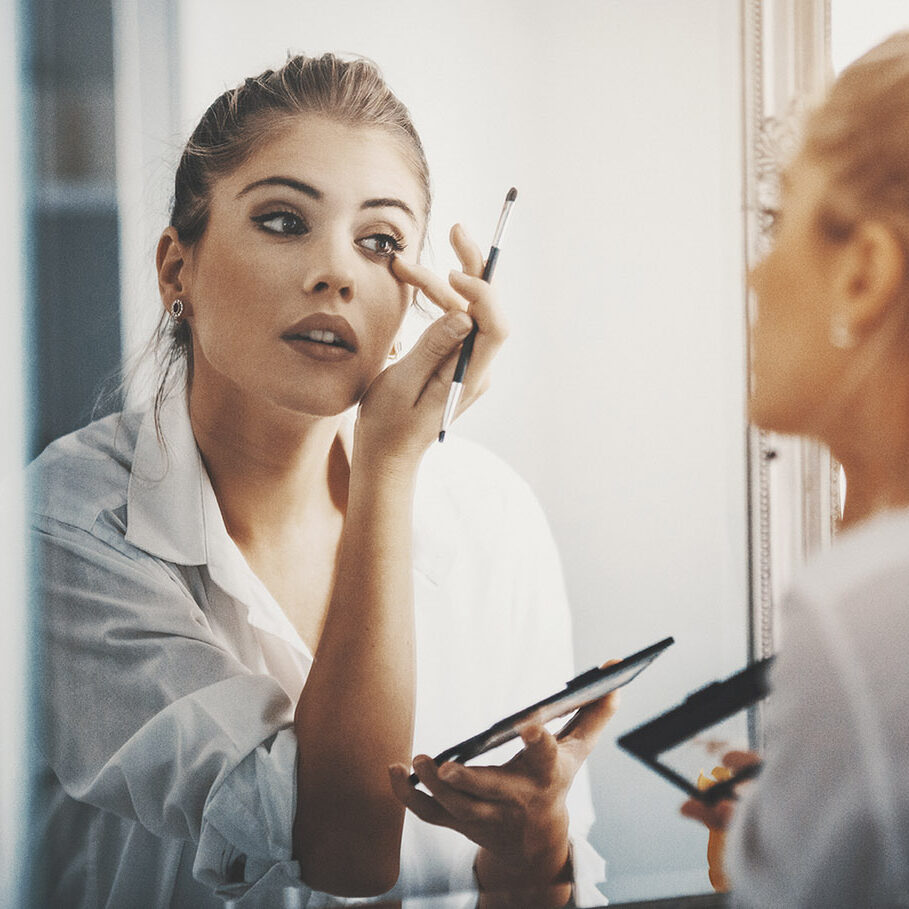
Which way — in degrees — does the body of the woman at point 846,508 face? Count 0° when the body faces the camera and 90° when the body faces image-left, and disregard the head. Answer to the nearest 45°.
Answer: approximately 135°
